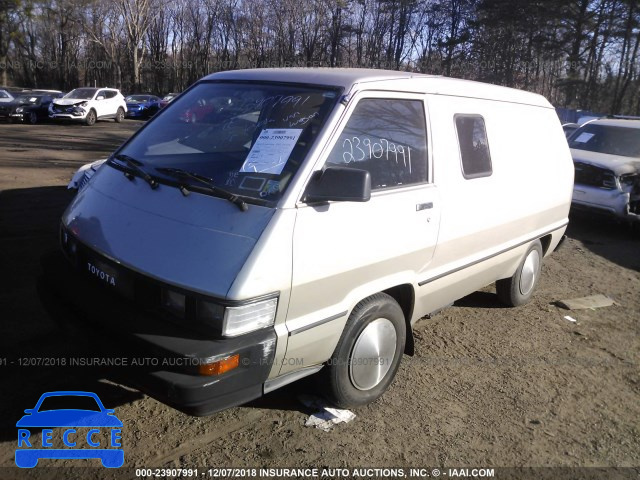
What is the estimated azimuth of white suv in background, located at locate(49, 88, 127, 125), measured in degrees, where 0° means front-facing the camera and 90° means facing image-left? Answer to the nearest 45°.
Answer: approximately 45°

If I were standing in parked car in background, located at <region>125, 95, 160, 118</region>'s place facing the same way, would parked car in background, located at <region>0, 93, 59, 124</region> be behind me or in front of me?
in front

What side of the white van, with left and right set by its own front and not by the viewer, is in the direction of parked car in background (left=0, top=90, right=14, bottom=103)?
right

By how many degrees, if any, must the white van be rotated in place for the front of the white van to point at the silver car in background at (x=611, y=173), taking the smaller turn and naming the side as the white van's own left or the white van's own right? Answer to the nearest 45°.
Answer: approximately 180°

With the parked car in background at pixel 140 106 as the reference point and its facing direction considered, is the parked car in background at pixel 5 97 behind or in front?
in front

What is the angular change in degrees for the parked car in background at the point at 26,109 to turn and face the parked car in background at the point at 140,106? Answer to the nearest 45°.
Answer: approximately 180°

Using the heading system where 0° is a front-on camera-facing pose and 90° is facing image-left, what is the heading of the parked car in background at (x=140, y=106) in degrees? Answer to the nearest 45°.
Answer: approximately 45°

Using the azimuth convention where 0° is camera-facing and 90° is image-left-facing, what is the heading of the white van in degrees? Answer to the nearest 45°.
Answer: approximately 45°

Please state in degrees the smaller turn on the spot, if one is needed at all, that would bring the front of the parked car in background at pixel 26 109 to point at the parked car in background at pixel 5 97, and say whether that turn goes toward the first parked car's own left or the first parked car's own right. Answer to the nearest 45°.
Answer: approximately 90° to the first parked car's own right

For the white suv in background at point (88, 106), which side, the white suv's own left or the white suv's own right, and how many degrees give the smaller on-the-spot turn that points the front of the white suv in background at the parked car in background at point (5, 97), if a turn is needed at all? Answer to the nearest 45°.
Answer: approximately 45° to the white suv's own right

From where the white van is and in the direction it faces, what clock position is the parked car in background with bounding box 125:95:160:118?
The parked car in background is roughly at 4 o'clock from the white van.

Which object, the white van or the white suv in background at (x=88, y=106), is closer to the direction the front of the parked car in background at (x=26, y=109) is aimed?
the white van
